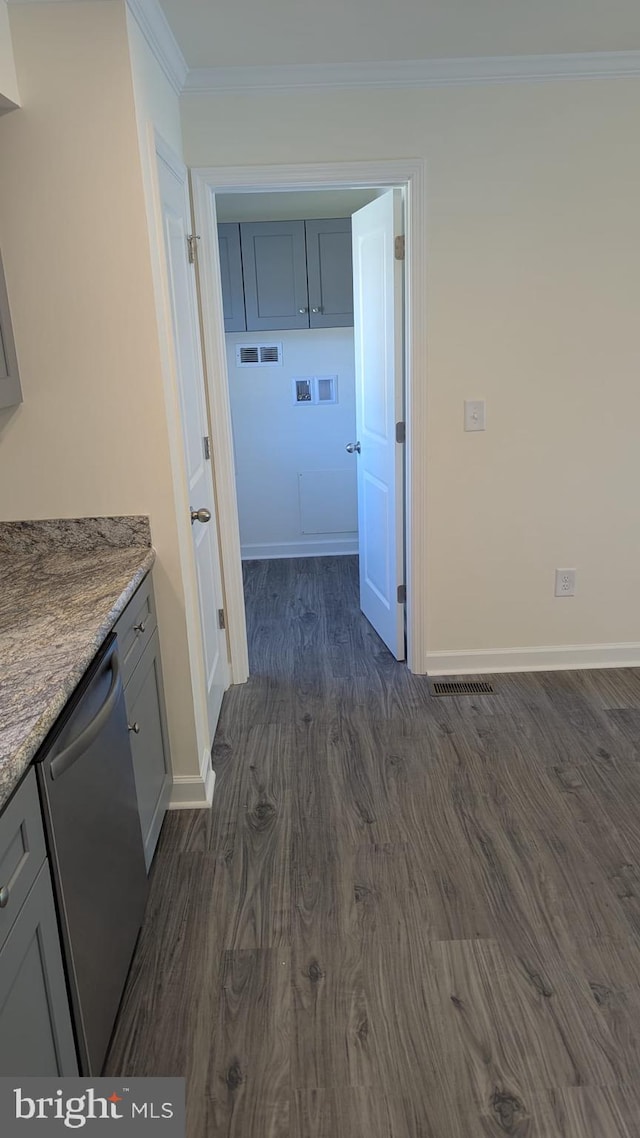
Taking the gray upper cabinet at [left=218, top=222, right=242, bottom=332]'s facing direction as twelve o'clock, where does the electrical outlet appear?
The electrical outlet is roughly at 11 o'clock from the gray upper cabinet.

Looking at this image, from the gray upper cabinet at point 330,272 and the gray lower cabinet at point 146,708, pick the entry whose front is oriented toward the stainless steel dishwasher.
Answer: the gray upper cabinet

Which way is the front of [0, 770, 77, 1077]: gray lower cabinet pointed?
to the viewer's right

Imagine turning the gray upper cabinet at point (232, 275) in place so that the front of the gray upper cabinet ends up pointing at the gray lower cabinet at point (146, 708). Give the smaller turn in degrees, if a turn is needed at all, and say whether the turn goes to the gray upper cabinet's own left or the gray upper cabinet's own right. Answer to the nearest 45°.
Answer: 0° — it already faces it

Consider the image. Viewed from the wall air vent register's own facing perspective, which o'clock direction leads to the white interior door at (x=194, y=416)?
The white interior door is roughly at 12 o'clock from the wall air vent register.

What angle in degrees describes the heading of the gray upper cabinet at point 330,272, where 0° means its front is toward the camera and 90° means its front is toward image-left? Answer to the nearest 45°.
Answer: approximately 0°

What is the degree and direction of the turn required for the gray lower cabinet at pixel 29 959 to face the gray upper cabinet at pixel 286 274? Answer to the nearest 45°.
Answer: approximately 45° to its left

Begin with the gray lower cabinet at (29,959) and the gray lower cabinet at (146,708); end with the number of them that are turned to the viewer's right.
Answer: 2
